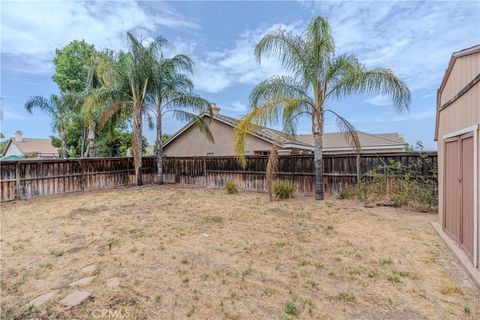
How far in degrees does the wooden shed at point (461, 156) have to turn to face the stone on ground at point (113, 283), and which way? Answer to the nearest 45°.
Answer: approximately 45° to its left

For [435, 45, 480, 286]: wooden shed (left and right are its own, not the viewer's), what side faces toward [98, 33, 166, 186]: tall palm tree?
front

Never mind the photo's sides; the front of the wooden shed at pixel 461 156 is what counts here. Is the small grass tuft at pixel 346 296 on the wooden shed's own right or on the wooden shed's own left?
on the wooden shed's own left

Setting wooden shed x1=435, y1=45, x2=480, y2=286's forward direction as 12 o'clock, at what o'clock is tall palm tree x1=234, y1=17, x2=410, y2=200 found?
The tall palm tree is roughly at 1 o'clock from the wooden shed.

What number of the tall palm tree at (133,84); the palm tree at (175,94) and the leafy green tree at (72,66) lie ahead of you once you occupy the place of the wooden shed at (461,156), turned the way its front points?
3

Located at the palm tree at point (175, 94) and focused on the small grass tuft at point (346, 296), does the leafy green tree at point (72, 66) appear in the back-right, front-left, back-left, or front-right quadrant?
back-right

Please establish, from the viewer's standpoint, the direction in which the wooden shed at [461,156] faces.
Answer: facing to the left of the viewer

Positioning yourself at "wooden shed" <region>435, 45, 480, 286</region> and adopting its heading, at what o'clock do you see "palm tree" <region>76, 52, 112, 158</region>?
The palm tree is roughly at 12 o'clock from the wooden shed.

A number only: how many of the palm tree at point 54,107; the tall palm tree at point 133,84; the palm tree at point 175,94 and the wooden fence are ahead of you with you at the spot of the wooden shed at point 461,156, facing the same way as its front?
4

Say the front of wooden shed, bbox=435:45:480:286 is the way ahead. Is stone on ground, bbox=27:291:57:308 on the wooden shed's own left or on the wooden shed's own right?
on the wooden shed's own left

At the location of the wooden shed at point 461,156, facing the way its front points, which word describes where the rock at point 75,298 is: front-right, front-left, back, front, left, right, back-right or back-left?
front-left

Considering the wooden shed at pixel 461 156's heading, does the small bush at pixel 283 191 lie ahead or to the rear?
ahead

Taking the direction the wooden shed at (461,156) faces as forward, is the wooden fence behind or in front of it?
in front

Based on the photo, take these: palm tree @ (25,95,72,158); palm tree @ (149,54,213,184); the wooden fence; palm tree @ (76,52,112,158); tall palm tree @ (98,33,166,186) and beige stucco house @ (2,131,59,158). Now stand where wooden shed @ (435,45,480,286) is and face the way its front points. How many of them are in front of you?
6

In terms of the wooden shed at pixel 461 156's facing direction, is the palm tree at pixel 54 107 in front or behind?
in front
